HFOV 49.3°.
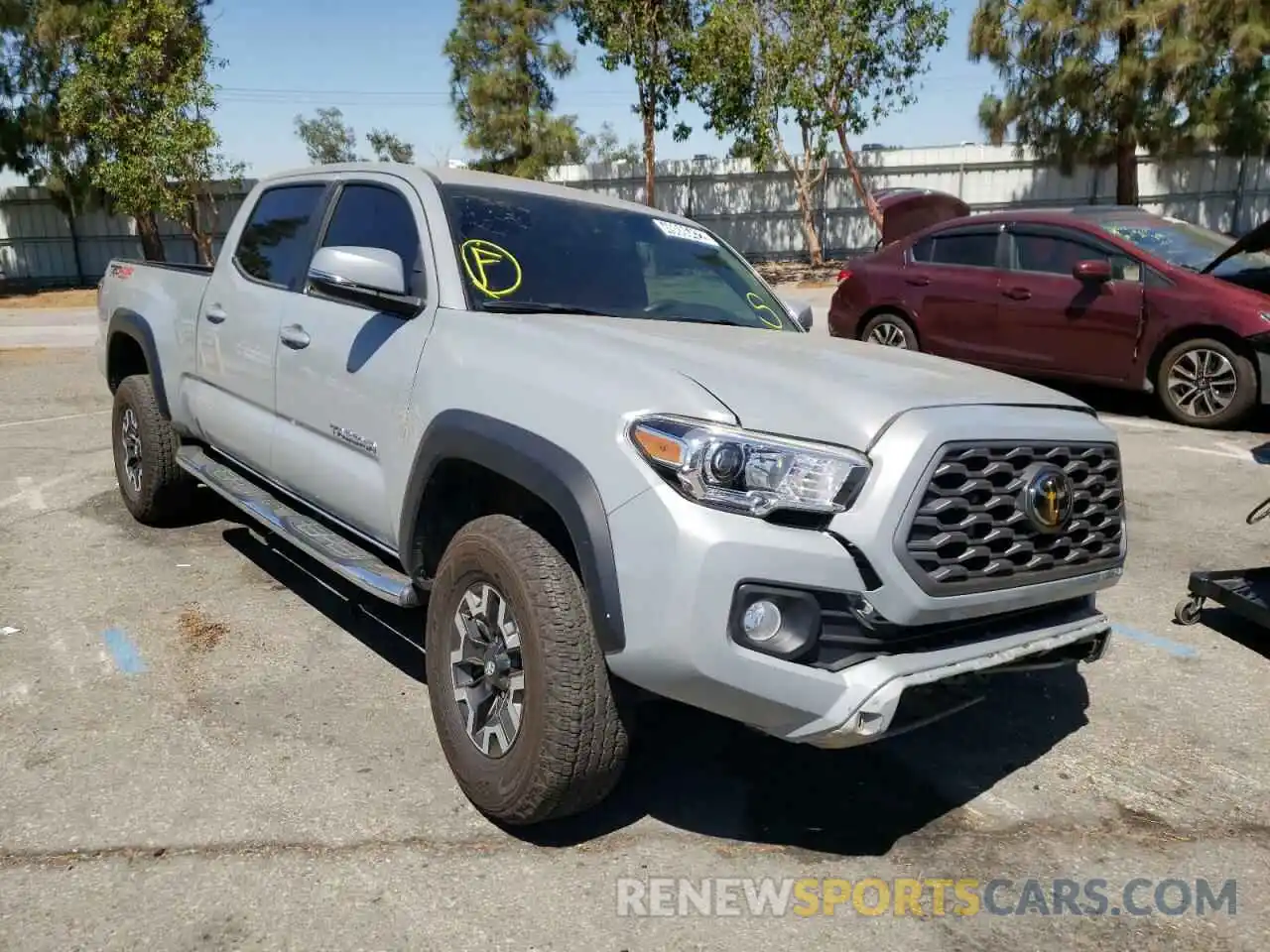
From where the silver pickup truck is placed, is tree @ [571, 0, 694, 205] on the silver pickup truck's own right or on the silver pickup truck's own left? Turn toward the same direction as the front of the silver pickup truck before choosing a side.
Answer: on the silver pickup truck's own left

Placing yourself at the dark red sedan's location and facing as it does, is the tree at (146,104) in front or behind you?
behind

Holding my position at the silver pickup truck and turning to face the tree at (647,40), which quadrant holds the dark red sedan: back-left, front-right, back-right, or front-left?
front-right

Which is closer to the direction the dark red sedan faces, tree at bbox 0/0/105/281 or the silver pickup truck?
the silver pickup truck

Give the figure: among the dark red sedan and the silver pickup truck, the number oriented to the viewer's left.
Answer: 0

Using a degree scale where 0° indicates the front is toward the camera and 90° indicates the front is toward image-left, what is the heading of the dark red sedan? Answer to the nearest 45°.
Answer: approximately 315°

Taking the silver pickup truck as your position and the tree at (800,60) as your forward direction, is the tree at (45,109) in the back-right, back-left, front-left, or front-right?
front-left

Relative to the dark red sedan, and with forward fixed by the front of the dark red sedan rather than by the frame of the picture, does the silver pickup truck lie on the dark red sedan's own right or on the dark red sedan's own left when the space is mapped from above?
on the dark red sedan's own right

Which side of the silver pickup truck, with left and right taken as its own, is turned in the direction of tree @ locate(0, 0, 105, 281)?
back

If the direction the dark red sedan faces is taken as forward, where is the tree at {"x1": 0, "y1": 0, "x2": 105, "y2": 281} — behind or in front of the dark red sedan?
behind

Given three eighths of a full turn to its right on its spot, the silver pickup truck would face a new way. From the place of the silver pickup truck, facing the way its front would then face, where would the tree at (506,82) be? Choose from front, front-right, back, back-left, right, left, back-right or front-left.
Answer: right

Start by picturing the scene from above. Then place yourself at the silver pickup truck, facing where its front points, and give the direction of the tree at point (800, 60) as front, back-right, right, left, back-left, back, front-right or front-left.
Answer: back-left

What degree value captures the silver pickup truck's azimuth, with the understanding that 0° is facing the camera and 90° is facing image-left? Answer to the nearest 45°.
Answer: approximately 315°
